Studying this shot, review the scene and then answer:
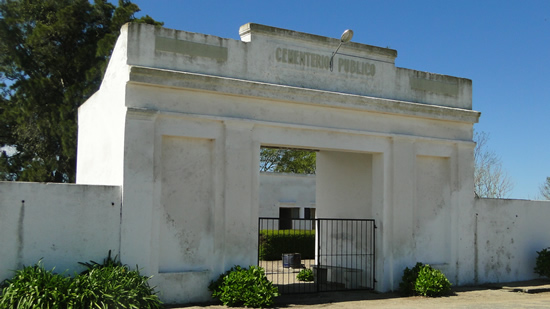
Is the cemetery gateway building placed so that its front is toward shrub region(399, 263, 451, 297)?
no

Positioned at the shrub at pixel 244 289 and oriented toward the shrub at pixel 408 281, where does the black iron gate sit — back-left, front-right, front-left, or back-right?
front-left

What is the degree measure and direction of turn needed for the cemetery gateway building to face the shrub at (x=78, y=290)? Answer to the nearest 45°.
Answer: approximately 90° to its right

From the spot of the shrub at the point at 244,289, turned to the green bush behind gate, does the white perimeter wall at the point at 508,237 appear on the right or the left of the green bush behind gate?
right

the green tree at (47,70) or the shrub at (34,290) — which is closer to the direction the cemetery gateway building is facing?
the shrub

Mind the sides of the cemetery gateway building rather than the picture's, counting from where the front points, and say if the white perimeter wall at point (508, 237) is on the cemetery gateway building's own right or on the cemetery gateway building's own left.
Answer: on the cemetery gateway building's own left

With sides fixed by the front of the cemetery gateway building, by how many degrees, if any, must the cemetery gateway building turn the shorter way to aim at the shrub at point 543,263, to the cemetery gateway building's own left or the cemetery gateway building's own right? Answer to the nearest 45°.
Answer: approximately 90° to the cemetery gateway building's own left

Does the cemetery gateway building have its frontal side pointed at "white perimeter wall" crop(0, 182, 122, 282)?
no

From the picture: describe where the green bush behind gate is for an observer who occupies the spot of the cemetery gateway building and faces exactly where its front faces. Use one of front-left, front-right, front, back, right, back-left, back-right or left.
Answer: back-left
